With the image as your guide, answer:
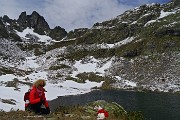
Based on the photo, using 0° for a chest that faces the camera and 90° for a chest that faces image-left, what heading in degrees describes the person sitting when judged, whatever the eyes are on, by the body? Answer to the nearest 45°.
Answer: approximately 315°
